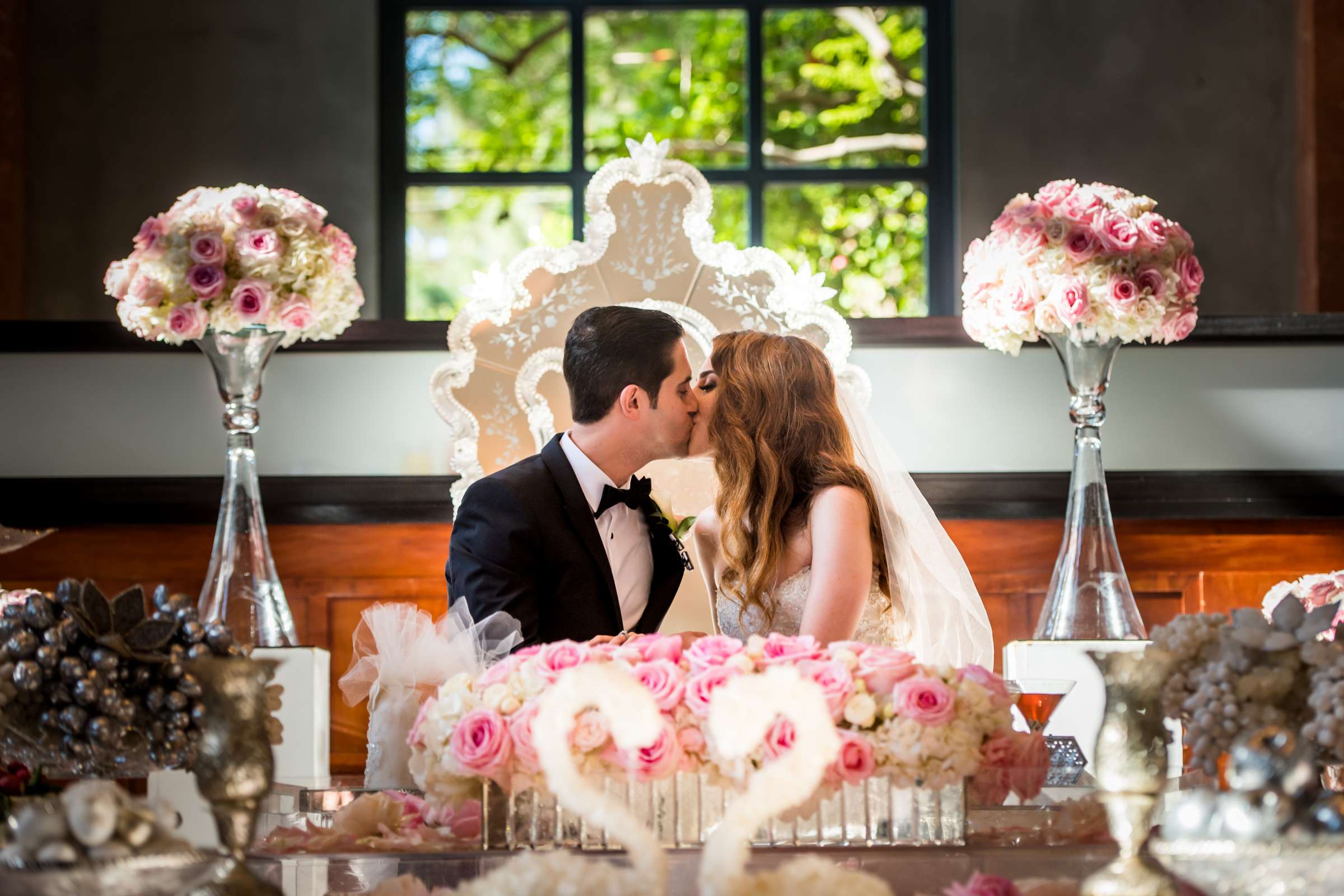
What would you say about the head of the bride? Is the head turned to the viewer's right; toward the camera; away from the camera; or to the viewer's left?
to the viewer's left

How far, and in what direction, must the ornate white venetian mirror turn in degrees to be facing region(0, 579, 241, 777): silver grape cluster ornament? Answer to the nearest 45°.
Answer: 0° — it already faces it

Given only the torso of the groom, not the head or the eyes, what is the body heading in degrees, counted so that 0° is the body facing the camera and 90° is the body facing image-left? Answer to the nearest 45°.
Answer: approximately 315°

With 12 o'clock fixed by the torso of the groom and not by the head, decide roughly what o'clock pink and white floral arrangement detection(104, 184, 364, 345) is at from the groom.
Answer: The pink and white floral arrangement is roughly at 5 o'clock from the groom.

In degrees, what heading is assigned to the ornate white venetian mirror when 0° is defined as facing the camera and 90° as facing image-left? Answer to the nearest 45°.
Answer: approximately 0°

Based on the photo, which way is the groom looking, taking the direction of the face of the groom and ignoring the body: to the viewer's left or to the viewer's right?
to the viewer's right

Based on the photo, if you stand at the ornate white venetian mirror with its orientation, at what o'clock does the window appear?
The window is roughly at 6 o'clock from the ornate white venetian mirror.

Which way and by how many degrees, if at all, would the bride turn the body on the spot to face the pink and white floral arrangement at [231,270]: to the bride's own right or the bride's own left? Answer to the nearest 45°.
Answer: approximately 45° to the bride's own right
